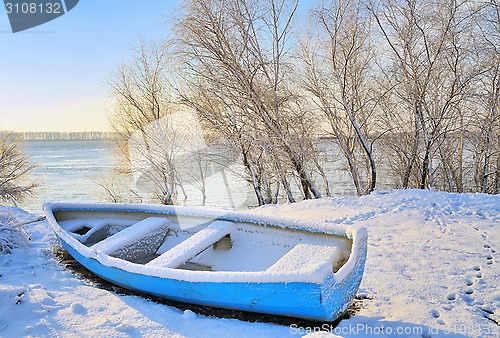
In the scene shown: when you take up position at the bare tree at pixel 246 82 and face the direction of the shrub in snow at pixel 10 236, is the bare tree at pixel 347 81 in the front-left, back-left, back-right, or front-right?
back-left

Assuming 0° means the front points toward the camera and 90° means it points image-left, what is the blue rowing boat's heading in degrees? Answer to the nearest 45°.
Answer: approximately 135°

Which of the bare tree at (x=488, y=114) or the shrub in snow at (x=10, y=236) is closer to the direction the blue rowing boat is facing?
the shrub in snow

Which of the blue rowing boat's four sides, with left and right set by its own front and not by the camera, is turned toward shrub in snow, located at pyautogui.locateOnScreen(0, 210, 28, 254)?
front

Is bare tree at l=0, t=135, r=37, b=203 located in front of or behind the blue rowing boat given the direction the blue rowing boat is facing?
in front

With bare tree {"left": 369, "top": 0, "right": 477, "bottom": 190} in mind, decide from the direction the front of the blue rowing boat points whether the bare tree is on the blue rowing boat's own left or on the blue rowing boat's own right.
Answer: on the blue rowing boat's own right

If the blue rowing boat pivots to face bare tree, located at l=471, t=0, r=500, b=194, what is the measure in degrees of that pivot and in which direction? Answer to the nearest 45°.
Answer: approximately 90° to its right

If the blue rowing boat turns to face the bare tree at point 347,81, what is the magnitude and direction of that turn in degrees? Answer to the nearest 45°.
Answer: approximately 90° to its right

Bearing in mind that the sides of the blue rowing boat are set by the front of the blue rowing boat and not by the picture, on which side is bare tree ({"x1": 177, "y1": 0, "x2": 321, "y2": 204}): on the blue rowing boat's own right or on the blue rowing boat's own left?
on the blue rowing boat's own right
